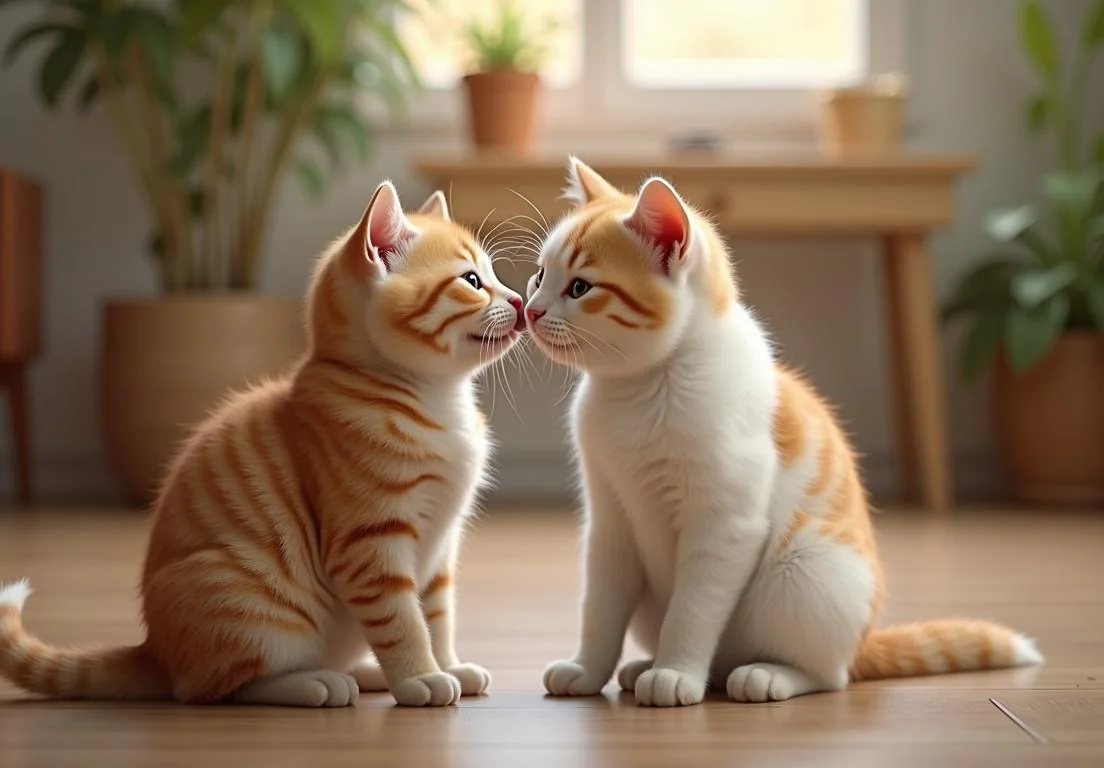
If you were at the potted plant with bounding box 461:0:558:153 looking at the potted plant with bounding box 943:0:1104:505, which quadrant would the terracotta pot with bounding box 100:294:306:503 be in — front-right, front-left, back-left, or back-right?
back-right

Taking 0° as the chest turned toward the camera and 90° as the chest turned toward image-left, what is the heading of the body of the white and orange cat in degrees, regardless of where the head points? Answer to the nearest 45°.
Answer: approximately 45°

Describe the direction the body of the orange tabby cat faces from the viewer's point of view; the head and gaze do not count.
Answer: to the viewer's right

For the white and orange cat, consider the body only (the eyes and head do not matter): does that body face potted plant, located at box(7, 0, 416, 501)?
no

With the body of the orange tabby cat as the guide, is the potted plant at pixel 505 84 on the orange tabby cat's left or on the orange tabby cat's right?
on the orange tabby cat's left

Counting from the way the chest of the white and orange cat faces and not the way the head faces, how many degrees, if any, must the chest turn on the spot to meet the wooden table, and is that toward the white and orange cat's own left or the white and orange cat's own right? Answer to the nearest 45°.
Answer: approximately 135° to the white and orange cat's own right

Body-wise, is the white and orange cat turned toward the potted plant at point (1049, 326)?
no

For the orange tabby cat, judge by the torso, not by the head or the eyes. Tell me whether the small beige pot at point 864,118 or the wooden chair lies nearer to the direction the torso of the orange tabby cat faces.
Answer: the small beige pot

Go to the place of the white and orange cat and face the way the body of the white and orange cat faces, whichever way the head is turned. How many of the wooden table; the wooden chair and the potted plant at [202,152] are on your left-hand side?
0

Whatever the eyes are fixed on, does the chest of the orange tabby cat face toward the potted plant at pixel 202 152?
no

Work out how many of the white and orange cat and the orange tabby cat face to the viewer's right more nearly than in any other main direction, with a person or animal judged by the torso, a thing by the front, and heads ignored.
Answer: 1
